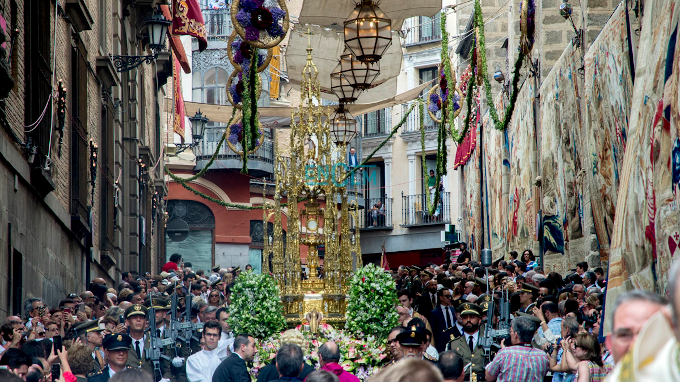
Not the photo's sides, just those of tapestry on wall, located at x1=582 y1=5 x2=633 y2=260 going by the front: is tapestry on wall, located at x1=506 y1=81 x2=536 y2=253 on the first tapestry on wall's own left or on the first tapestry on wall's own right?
on the first tapestry on wall's own right

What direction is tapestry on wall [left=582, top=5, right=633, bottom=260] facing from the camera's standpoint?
to the viewer's left

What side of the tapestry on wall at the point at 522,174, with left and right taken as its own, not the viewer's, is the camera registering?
left

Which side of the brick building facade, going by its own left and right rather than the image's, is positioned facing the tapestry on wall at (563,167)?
front

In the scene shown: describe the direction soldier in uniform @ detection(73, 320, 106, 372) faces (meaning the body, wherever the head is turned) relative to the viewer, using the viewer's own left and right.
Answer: facing to the right of the viewer

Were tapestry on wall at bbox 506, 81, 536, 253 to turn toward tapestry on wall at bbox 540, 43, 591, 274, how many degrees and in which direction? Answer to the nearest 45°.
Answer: approximately 90° to its left

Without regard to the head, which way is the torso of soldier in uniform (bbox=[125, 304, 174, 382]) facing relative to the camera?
toward the camera
